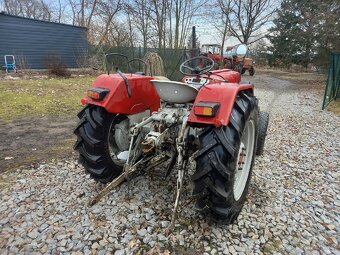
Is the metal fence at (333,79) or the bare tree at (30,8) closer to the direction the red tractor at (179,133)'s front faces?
the metal fence

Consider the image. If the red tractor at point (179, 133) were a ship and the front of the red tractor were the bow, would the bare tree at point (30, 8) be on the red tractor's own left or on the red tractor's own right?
on the red tractor's own left

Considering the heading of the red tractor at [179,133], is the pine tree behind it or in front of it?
in front

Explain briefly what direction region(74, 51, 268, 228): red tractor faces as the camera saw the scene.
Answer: facing away from the viewer and to the right of the viewer

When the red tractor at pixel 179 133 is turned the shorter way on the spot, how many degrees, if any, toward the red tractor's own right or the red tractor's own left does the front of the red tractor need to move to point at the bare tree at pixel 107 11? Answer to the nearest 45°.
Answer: approximately 45° to the red tractor's own left

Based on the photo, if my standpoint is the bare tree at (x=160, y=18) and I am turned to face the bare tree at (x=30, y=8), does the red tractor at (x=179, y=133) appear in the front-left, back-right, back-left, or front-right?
back-left

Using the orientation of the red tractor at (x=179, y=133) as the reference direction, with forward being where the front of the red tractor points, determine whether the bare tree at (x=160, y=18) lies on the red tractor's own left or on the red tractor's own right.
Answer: on the red tractor's own left
